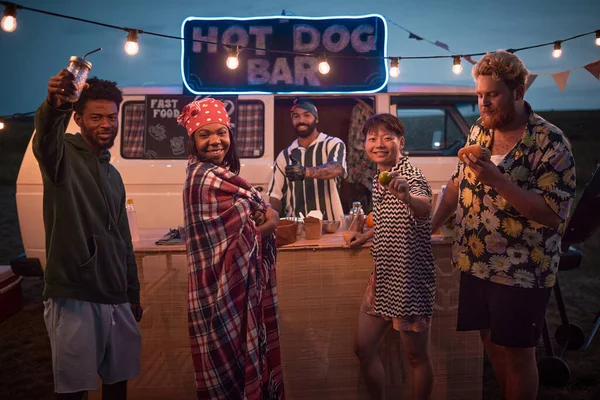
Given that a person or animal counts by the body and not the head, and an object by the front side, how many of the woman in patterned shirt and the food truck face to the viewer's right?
1

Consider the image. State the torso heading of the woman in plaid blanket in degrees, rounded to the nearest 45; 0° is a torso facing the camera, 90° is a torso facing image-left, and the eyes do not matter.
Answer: approximately 315°

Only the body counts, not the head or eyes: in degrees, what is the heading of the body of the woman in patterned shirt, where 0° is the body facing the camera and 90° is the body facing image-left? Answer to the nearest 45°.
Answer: approximately 45°

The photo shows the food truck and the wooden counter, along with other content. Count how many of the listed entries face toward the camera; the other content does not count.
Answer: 1

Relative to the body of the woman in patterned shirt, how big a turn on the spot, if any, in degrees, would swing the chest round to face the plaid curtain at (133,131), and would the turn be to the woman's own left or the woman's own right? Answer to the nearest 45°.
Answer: approximately 90° to the woman's own right

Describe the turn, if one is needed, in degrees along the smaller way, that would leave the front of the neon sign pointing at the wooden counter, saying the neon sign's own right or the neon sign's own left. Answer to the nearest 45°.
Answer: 0° — it already faces it

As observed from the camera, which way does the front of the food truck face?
facing to the right of the viewer

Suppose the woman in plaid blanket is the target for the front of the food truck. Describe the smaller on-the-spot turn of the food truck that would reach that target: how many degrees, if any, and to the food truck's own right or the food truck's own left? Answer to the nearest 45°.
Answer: approximately 90° to the food truck's own right

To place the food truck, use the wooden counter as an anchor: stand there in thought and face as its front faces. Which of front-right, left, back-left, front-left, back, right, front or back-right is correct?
back

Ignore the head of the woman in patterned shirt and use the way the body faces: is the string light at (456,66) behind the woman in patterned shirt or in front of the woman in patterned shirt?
behind

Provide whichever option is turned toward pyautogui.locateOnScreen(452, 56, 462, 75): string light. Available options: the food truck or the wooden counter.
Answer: the food truck

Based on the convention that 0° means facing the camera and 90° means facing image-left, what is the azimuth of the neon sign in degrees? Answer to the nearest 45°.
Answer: approximately 0°

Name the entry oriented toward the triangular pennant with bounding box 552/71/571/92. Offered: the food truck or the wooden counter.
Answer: the food truck

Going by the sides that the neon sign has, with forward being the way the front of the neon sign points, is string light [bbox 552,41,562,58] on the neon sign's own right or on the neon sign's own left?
on the neon sign's own left
